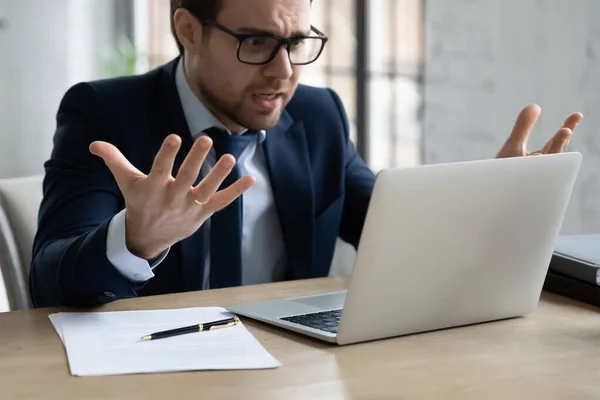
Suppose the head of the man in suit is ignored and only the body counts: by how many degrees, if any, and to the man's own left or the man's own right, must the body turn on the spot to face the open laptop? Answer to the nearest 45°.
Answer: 0° — they already face it

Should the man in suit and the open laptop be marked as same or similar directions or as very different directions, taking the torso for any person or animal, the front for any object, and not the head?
very different directions

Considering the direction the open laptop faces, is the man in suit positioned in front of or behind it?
in front

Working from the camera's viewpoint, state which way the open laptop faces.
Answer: facing away from the viewer and to the left of the viewer

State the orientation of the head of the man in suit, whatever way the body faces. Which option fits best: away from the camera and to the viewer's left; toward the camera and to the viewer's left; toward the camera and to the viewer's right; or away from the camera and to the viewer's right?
toward the camera and to the viewer's right

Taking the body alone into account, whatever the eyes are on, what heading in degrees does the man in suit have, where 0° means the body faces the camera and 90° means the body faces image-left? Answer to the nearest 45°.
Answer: approximately 315°

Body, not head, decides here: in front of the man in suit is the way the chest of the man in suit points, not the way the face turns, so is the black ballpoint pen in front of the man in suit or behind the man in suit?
in front

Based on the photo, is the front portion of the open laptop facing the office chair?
yes
